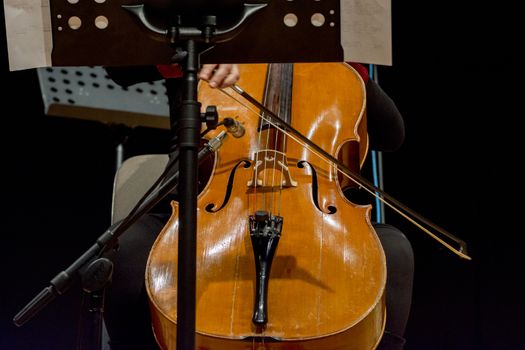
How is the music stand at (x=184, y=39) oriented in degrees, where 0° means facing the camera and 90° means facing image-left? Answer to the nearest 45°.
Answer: approximately 180°

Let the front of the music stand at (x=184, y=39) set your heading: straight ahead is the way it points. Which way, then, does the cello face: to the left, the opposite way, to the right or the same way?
the opposite way

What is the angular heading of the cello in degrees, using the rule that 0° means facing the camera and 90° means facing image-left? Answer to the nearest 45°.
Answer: approximately 0°
